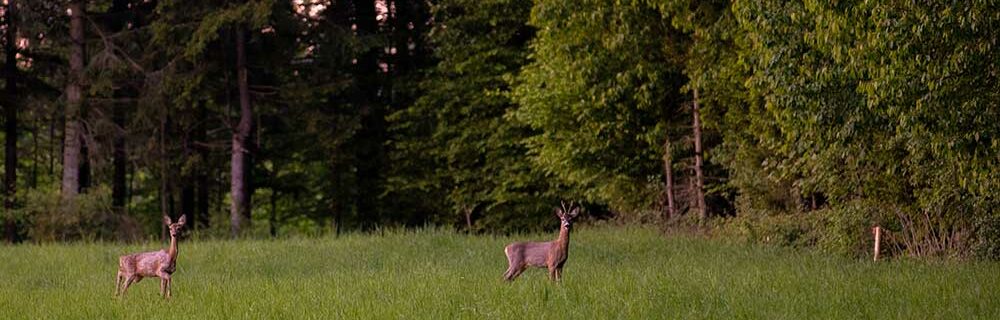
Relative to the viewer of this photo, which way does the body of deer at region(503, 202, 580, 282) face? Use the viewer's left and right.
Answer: facing to the right of the viewer

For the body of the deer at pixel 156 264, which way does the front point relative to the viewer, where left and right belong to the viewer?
facing to the right of the viewer

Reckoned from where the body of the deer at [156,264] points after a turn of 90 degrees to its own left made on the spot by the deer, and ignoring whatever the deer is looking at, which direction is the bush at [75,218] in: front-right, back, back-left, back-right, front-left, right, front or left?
front

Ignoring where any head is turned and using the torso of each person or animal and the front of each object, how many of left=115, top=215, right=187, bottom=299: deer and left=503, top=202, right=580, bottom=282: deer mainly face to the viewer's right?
2

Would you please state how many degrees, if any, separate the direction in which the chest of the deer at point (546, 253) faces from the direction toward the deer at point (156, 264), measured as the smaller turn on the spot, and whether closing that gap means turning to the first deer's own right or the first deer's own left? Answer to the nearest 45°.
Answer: approximately 180°
